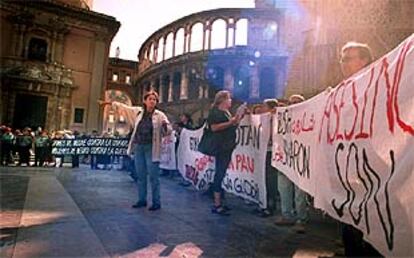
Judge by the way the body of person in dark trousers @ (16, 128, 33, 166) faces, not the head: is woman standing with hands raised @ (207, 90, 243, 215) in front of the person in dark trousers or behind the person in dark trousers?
in front

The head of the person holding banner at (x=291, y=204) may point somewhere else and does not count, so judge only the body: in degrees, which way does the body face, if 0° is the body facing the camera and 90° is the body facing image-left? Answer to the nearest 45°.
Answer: approximately 45°

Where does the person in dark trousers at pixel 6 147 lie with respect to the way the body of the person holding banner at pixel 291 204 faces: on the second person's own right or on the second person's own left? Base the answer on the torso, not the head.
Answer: on the second person's own right

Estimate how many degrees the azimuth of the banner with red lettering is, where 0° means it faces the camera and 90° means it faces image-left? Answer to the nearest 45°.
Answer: approximately 45°

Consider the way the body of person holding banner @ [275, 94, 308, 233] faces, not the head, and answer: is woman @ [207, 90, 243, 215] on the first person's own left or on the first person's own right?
on the first person's own right
